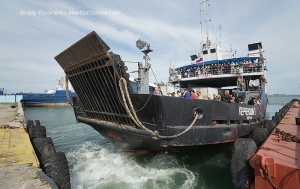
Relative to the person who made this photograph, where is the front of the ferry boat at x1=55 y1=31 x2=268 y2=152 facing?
facing the viewer and to the left of the viewer

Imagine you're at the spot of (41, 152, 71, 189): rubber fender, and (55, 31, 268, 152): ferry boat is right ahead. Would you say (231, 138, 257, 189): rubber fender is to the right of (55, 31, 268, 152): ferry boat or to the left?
right

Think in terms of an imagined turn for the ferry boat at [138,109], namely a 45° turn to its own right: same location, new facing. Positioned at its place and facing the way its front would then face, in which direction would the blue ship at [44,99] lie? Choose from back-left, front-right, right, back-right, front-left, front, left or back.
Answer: front-right

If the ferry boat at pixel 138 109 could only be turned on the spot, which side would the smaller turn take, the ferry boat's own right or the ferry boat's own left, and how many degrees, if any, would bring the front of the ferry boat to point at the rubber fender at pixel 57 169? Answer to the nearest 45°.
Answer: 0° — it already faces it
